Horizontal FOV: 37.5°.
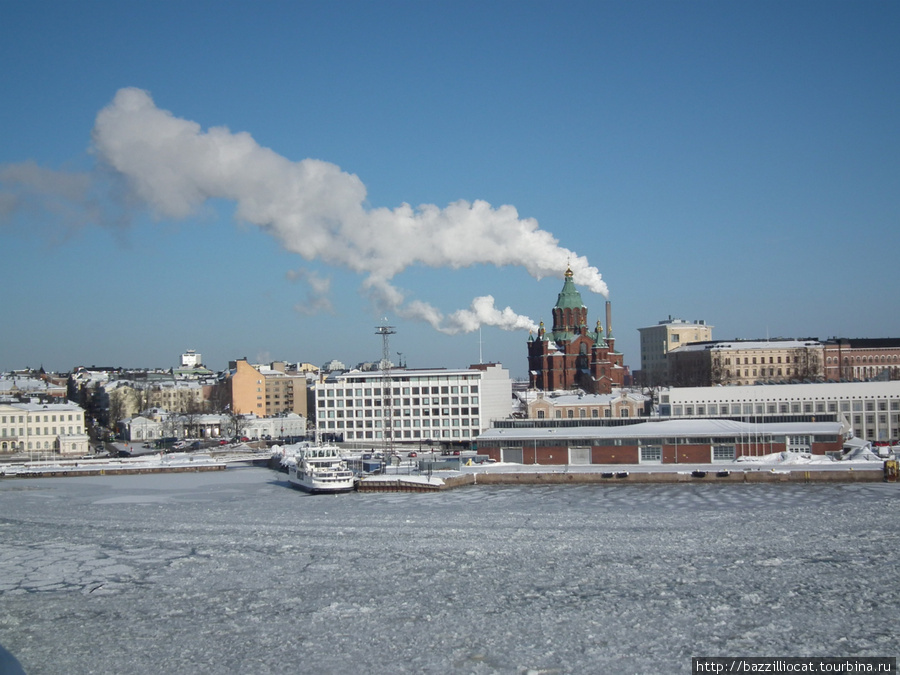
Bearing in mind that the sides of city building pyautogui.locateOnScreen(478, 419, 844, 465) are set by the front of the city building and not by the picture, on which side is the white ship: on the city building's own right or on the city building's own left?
on the city building's own right

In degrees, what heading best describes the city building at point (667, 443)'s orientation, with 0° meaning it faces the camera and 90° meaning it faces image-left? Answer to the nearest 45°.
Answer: approximately 0°

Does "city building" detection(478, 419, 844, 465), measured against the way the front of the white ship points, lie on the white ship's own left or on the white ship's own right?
on the white ship's own left

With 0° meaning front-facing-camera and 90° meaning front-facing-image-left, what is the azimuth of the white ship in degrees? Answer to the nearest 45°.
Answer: approximately 315°
